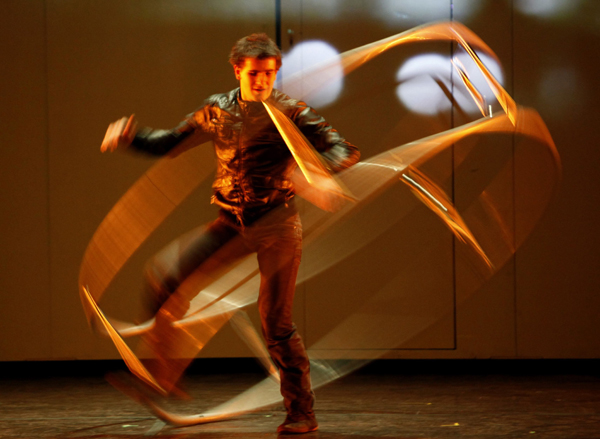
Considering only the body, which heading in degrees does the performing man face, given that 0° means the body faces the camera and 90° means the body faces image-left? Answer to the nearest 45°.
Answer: approximately 0°
